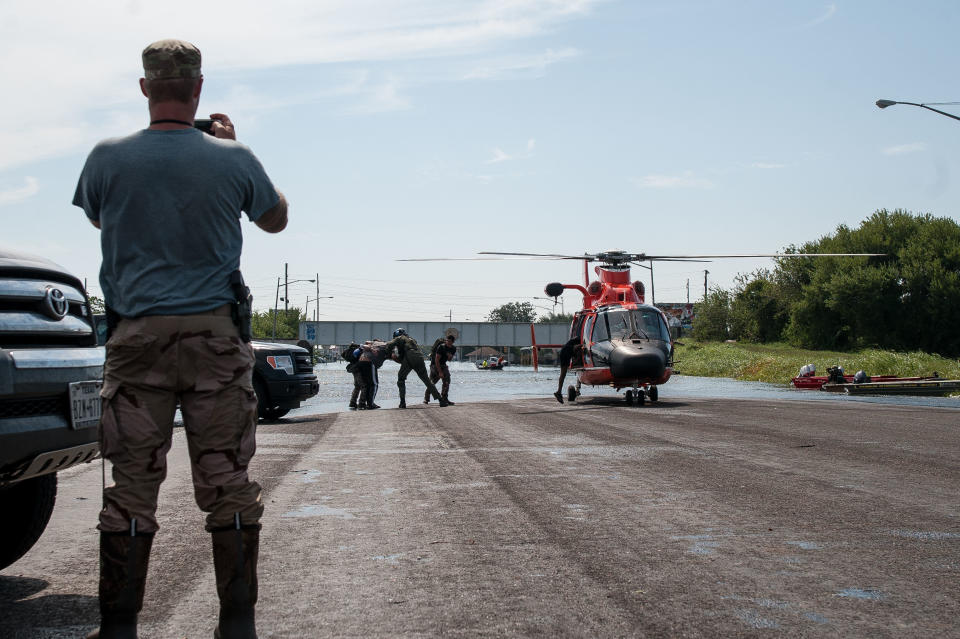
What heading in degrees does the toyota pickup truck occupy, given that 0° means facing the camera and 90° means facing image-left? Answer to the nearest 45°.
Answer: approximately 315°

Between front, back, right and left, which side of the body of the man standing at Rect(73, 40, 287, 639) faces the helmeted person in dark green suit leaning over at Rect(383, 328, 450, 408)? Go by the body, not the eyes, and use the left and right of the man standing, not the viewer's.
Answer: front

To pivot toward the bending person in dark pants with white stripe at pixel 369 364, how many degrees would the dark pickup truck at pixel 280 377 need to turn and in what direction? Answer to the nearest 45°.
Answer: approximately 90° to its left

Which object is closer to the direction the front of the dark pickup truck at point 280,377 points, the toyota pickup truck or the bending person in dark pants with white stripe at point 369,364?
the toyota pickup truck

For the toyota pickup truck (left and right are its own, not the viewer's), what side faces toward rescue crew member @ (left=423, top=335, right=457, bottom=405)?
left

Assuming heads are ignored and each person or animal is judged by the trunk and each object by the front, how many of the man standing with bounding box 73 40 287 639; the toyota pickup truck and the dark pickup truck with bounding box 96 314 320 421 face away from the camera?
1

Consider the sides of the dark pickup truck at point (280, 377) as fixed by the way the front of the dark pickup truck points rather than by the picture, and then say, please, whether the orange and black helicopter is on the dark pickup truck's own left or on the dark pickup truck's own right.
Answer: on the dark pickup truck's own left

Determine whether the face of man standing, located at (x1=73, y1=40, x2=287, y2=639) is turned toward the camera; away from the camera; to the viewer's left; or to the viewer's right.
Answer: away from the camera

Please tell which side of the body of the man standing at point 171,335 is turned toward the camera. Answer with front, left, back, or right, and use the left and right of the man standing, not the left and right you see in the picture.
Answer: back

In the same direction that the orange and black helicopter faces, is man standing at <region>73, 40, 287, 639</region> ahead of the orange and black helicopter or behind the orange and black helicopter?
ahead

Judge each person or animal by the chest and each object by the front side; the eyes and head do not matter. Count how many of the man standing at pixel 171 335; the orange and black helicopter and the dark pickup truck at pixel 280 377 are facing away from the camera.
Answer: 1

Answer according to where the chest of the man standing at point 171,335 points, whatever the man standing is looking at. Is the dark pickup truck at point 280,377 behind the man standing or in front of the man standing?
in front

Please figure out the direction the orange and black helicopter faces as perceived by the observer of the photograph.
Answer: facing the viewer

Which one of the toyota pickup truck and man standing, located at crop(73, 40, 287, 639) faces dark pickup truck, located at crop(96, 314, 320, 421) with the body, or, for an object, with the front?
the man standing

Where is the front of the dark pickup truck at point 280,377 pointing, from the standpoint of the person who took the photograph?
facing the viewer and to the right of the viewer

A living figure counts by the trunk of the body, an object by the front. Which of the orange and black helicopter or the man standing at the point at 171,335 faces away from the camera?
the man standing
